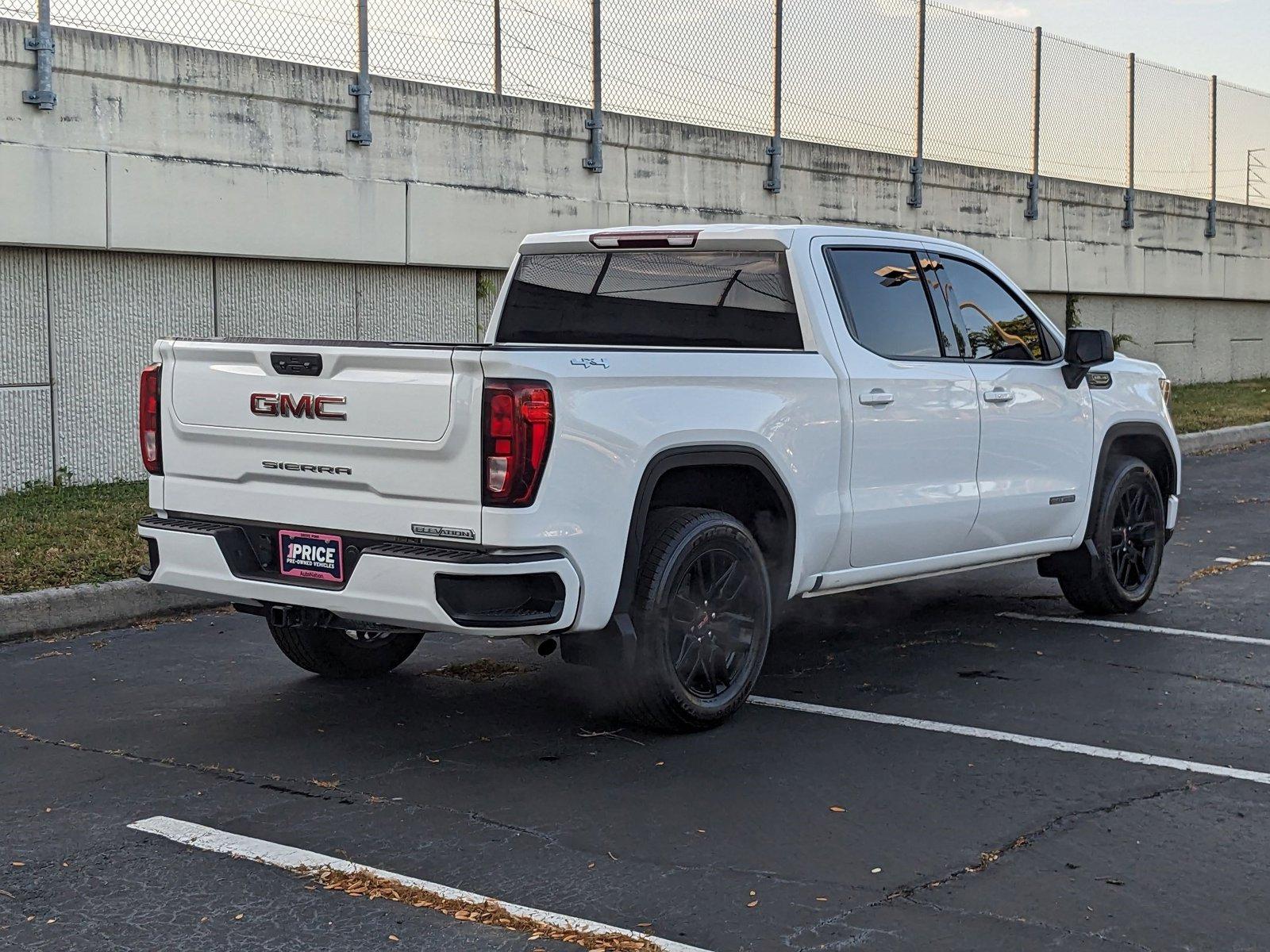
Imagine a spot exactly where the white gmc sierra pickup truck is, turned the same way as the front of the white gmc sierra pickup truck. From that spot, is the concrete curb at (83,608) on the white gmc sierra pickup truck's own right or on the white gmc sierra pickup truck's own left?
on the white gmc sierra pickup truck's own left

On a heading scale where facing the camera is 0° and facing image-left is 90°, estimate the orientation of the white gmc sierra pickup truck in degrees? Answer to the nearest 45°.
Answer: approximately 225°

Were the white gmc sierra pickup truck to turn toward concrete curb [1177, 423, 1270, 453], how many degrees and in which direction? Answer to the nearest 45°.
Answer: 0° — it already faces it
